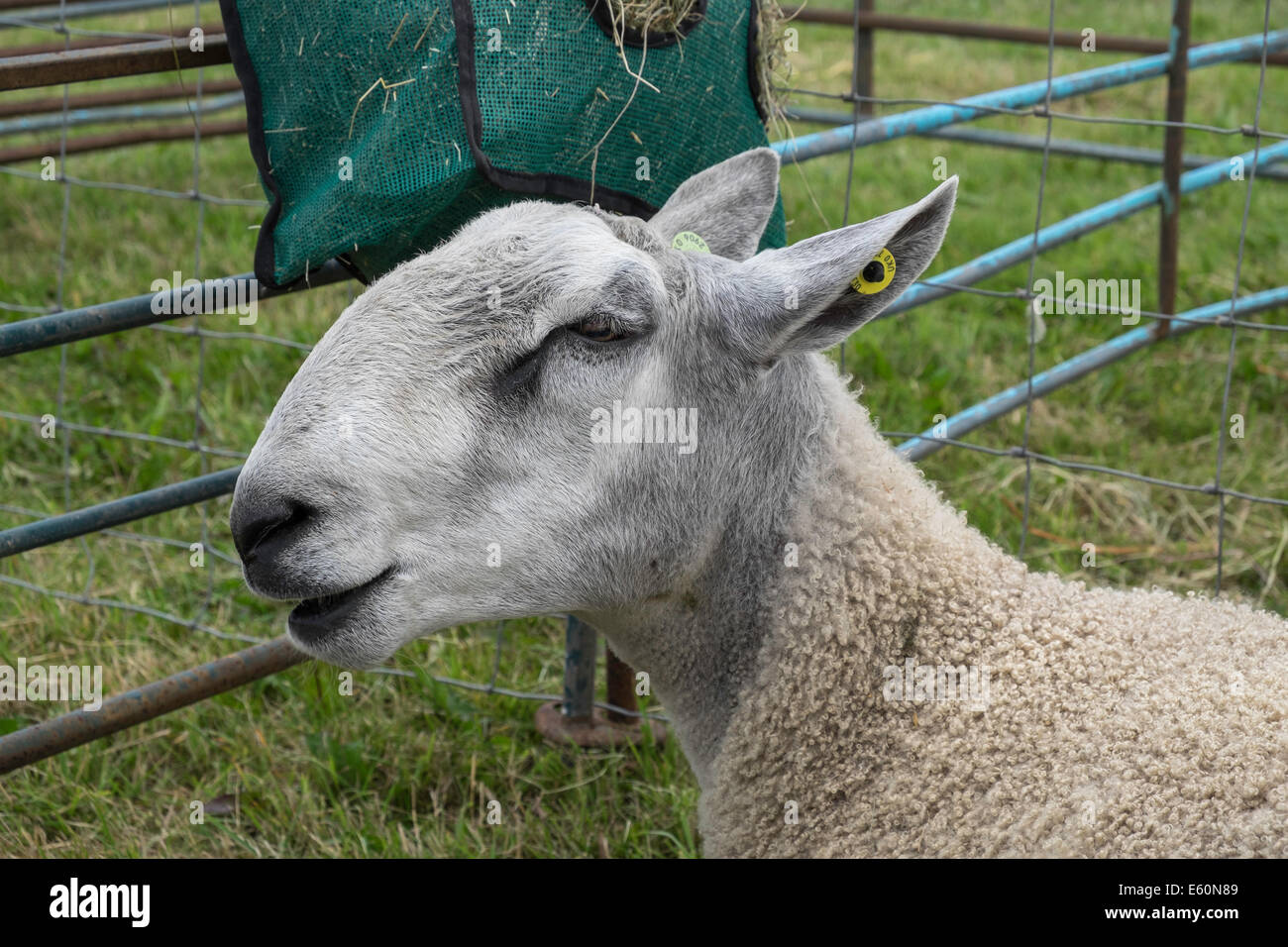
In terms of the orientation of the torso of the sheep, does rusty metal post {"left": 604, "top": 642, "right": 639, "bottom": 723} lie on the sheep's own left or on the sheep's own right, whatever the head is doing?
on the sheep's own right

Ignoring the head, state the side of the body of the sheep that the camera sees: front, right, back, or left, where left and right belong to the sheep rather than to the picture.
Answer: left

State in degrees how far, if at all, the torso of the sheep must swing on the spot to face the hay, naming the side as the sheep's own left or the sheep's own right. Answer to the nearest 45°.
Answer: approximately 90° to the sheep's own right

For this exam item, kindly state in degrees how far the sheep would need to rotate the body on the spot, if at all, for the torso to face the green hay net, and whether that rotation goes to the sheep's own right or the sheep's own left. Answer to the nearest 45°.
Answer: approximately 45° to the sheep's own right
